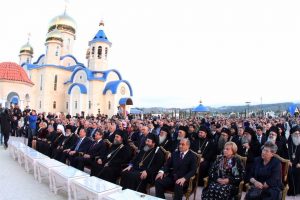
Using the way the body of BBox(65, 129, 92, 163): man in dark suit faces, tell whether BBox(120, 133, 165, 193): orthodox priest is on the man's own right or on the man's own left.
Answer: on the man's own left

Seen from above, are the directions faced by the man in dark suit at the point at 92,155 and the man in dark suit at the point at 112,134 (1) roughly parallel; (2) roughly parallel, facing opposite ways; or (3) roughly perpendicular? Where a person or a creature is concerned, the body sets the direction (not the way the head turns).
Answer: roughly parallel

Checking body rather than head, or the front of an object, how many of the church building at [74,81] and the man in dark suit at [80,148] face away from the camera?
0

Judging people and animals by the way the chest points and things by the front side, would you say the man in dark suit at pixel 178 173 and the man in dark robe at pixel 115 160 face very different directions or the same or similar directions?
same or similar directions

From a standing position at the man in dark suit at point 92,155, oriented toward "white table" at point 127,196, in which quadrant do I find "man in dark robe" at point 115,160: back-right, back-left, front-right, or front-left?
front-left

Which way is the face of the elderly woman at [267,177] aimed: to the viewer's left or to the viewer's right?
to the viewer's left

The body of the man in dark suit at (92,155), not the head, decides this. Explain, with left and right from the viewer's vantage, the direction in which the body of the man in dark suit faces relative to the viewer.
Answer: facing the viewer and to the left of the viewer

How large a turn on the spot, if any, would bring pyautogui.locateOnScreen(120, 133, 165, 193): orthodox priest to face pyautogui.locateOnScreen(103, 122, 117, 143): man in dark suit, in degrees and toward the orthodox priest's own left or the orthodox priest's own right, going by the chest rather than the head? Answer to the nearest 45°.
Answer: approximately 135° to the orthodox priest's own right

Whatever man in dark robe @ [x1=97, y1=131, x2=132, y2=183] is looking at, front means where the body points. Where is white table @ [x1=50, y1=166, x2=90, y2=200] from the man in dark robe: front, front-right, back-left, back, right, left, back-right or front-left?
front

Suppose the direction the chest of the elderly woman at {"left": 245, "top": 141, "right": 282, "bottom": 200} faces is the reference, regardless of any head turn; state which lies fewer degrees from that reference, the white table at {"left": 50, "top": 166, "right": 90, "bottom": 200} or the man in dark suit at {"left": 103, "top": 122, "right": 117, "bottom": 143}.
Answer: the white table

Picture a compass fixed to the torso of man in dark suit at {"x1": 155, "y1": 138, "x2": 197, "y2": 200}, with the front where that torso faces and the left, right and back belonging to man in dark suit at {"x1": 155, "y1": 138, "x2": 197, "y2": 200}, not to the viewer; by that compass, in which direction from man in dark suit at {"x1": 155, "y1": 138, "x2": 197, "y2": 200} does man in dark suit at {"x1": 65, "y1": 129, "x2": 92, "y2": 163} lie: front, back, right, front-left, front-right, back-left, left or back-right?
right

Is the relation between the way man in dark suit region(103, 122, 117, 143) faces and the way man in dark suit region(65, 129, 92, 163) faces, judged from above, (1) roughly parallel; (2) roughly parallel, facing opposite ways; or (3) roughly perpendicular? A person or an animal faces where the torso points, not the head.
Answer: roughly parallel

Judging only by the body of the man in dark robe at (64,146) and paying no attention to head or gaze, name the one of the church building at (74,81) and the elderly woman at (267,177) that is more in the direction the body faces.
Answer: the elderly woman

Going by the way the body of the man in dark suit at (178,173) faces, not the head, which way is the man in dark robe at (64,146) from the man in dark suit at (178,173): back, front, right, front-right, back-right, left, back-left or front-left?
right

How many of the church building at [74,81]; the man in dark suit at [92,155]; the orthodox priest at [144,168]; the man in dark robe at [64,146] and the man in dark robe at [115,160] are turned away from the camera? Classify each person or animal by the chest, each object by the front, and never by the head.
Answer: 0

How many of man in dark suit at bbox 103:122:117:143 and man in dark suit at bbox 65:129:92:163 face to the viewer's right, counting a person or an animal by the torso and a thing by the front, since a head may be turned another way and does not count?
0

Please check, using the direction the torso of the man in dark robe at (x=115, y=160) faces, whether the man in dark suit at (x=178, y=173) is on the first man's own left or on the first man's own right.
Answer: on the first man's own left

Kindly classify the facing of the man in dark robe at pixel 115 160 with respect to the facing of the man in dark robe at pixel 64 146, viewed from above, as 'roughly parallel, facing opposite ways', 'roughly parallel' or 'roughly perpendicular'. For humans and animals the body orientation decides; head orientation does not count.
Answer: roughly parallel

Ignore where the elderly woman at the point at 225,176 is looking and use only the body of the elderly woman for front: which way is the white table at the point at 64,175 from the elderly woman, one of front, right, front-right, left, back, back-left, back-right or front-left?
front-right
